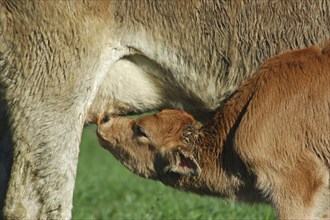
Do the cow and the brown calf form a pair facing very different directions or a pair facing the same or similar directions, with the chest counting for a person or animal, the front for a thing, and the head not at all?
very different directions

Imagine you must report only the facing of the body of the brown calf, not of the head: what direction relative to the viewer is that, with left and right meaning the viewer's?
facing to the left of the viewer

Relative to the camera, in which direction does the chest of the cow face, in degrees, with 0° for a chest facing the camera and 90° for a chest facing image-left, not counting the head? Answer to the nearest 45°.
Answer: approximately 270°
